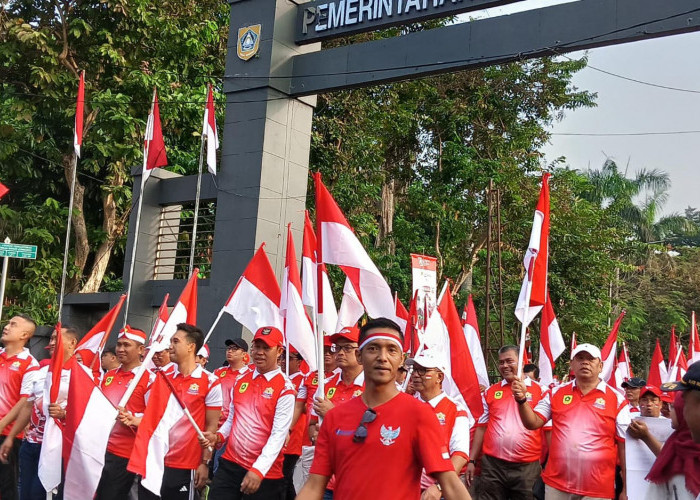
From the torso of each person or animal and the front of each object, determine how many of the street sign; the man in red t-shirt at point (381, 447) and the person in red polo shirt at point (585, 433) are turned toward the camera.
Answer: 3

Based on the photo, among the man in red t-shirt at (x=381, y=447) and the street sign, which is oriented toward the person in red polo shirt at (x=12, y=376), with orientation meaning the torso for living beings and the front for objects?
the street sign

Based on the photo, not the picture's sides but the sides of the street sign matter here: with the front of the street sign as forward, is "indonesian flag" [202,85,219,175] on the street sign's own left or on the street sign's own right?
on the street sign's own left

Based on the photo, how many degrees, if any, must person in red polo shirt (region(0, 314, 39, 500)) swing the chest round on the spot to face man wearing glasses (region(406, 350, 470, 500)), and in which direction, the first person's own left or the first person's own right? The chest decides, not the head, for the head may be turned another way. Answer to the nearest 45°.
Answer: approximately 90° to the first person's own left

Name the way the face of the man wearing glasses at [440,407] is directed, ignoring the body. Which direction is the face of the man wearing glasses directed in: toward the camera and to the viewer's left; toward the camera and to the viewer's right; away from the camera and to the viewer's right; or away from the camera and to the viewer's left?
toward the camera and to the viewer's left

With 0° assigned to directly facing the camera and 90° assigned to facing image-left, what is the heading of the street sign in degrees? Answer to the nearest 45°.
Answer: approximately 0°

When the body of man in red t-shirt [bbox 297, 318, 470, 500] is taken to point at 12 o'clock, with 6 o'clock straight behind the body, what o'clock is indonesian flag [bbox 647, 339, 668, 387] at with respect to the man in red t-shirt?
The indonesian flag is roughly at 7 o'clock from the man in red t-shirt.

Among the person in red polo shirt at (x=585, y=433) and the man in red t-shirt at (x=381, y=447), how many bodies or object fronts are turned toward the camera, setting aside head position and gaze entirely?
2

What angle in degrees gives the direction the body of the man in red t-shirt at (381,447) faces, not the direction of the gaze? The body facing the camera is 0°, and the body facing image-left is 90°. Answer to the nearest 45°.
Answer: approximately 0°
